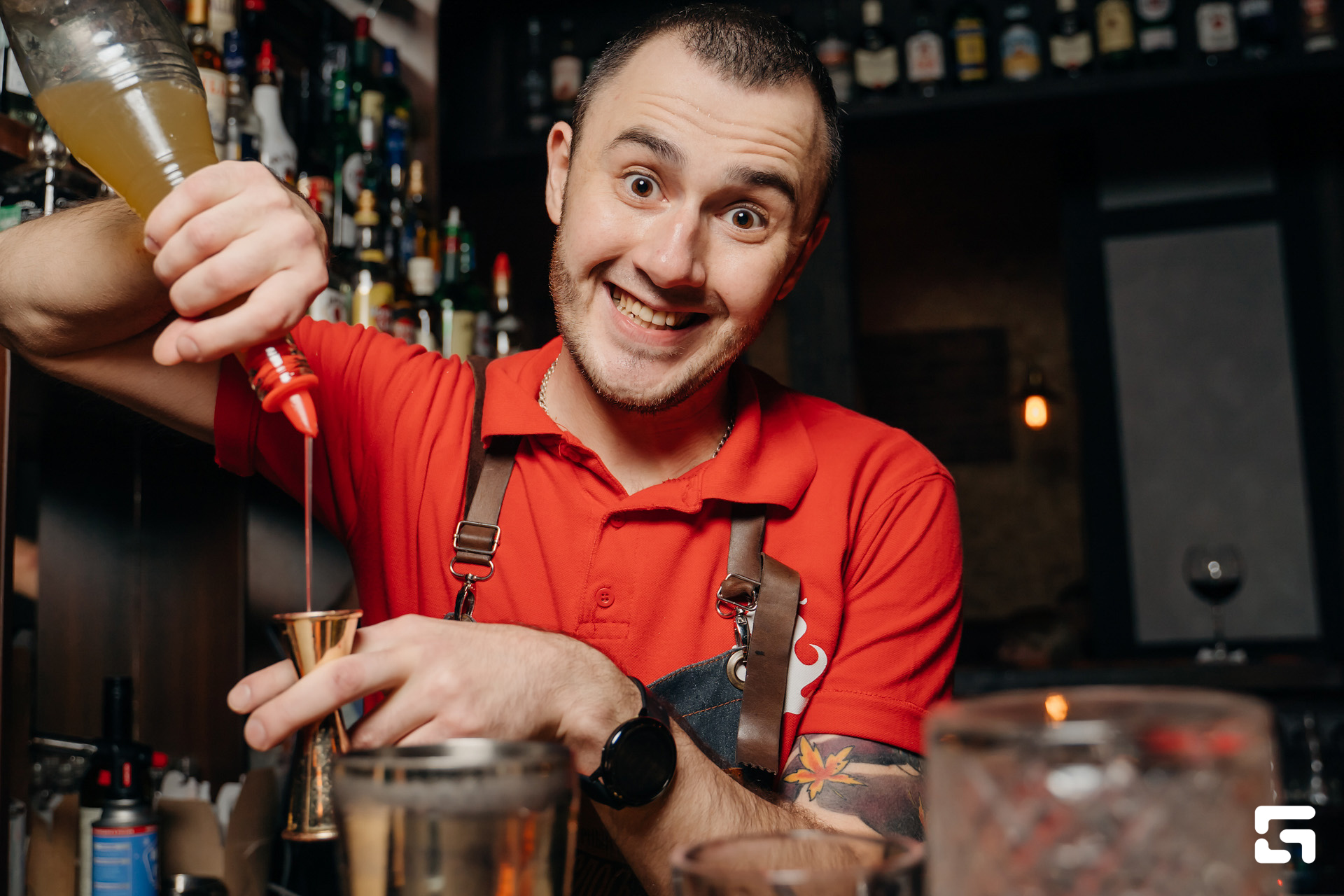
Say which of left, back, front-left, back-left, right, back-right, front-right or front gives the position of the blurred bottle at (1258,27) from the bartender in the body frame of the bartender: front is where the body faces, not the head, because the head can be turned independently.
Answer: back-left

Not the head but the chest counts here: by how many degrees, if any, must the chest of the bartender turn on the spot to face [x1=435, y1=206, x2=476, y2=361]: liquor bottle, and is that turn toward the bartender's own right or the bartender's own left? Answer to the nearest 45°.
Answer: approximately 180°

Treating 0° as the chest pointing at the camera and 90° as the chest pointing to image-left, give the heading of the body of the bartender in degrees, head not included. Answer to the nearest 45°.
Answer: approximately 0°

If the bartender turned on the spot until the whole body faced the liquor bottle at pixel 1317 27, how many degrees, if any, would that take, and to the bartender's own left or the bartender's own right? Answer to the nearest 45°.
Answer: approximately 135° to the bartender's own left

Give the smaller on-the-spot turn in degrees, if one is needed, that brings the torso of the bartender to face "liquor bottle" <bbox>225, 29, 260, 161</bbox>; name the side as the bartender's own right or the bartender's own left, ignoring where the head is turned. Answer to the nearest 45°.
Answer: approximately 135° to the bartender's own right

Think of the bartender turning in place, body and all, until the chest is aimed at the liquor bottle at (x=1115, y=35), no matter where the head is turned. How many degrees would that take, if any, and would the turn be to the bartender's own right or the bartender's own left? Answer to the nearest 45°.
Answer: approximately 135° to the bartender's own left

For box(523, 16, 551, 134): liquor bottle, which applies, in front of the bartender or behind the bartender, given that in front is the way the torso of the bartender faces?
behind

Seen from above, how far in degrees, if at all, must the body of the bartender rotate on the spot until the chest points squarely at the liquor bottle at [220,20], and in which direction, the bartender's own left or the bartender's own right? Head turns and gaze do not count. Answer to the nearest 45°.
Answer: approximately 135° to the bartender's own right
